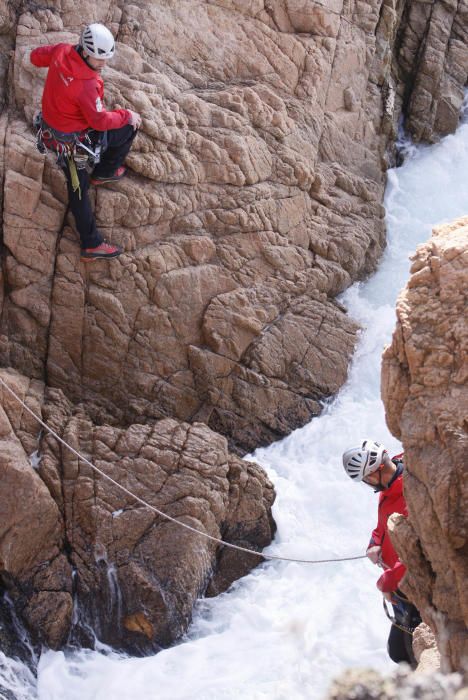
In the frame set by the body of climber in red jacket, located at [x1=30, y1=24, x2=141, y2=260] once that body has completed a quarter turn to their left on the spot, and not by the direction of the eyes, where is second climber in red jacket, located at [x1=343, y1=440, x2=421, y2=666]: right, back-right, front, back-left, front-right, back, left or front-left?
back

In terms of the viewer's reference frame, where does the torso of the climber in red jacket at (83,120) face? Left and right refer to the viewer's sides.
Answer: facing away from the viewer and to the right of the viewer
